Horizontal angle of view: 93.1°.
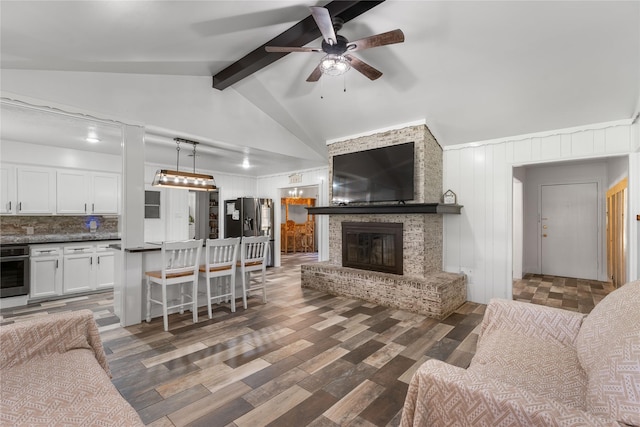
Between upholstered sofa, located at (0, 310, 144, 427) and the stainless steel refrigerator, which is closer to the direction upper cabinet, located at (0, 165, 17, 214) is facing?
the upholstered sofa

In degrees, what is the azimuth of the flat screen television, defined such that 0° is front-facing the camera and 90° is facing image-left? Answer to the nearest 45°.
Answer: approximately 45°

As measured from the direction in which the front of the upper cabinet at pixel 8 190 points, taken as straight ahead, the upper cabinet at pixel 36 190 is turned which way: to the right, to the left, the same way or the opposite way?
the same way

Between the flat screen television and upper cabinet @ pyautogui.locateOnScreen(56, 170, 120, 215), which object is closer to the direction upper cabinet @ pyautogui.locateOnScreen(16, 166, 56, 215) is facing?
the flat screen television

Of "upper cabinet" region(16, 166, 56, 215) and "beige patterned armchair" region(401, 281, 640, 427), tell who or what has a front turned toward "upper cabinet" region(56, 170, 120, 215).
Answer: the beige patterned armchair

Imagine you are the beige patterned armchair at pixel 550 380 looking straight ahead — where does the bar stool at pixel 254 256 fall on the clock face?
The bar stool is roughly at 1 o'clock from the beige patterned armchair.

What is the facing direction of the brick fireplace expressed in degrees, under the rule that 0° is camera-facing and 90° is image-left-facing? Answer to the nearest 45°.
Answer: approximately 45°

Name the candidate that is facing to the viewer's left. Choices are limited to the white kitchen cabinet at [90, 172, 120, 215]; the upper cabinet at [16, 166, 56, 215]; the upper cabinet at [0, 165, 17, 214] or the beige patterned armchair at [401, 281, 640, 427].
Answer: the beige patterned armchair

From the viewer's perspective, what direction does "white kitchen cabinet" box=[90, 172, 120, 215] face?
toward the camera

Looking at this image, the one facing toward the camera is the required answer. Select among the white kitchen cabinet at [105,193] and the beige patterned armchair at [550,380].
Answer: the white kitchen cabinet

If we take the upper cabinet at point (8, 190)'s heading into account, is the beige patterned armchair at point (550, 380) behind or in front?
in front

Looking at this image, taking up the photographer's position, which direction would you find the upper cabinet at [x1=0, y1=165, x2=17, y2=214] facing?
facing the viewer

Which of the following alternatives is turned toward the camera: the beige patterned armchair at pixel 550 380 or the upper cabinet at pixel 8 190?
the upper cabinet

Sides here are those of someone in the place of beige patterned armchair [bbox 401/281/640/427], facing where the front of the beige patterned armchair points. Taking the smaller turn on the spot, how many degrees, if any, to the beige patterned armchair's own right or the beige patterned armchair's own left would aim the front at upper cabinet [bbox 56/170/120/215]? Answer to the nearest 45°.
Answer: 0° — it already faces it

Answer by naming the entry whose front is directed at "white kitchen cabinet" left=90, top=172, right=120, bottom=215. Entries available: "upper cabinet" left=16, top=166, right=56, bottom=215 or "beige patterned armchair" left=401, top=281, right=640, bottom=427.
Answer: the beige patterned armchair

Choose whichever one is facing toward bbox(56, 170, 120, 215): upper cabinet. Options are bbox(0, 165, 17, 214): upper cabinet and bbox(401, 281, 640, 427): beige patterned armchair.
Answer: the beige patterned armchair

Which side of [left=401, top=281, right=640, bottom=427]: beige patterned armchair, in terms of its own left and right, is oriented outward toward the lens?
left

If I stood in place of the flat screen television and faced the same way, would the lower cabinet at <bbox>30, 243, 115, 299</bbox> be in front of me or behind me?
in front

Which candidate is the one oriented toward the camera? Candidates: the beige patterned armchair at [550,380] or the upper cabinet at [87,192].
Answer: the upper cabinet

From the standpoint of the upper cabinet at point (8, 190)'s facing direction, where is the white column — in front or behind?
in front
